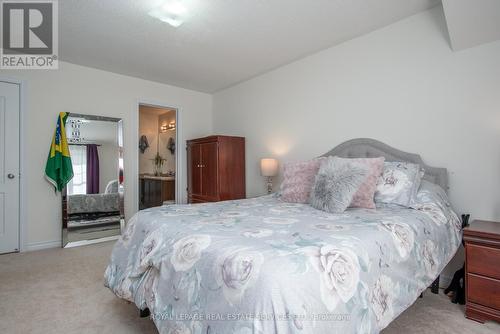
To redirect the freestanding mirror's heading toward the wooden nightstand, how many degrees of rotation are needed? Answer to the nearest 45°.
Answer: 0° — it already faces it

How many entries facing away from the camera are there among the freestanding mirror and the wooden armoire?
0

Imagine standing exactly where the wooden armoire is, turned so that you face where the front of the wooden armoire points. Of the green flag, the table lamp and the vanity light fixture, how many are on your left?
1

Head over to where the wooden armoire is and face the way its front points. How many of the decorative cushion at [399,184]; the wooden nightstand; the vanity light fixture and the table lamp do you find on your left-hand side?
3

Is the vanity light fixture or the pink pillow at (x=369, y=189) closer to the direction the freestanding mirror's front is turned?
the pink pillow

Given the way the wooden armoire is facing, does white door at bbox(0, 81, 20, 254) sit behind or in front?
in front

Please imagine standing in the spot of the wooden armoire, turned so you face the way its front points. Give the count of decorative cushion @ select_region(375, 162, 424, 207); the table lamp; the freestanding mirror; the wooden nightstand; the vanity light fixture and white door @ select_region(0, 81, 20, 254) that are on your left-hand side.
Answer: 3

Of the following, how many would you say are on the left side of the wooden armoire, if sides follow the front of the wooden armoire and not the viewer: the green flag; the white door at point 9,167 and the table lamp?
1

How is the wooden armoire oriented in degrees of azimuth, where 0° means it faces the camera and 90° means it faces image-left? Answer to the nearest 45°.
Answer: approximately 45°

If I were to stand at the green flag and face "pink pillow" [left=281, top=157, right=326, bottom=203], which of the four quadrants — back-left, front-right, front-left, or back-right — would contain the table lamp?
front-left

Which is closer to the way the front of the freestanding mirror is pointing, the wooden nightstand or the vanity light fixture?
the wooden nightstand

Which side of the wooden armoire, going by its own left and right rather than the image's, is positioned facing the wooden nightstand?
left

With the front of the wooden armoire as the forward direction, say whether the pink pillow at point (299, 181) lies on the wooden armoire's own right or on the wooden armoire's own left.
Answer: on the wooden armoire's own left

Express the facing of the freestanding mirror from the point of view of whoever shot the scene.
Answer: facing the viewer and to the right of the viewer

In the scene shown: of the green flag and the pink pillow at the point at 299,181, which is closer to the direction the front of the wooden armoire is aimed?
the green flag
